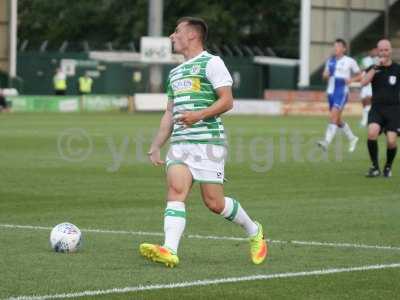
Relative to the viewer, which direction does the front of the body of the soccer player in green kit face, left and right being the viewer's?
facing the viewer and to the left of the viewer

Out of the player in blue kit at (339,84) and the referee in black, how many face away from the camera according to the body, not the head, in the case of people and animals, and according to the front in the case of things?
0

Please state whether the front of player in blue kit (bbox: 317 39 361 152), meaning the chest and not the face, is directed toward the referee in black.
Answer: no

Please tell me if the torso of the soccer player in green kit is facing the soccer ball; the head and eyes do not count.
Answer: no

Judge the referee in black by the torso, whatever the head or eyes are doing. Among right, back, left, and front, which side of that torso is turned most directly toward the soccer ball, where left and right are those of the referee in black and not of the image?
front

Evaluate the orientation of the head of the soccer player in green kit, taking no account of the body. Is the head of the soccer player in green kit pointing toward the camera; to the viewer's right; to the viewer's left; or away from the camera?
to the viewer's left

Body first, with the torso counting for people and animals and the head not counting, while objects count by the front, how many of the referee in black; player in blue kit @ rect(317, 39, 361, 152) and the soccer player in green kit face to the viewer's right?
0

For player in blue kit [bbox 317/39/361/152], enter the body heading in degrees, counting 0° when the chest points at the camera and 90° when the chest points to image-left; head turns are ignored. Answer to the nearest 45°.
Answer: approximately 45°

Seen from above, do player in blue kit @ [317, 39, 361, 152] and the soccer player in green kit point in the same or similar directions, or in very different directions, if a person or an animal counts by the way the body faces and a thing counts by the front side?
same or similar directions

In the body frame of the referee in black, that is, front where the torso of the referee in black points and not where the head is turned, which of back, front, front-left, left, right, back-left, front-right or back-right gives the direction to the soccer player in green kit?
front

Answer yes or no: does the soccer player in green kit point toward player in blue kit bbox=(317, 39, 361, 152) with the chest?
no
